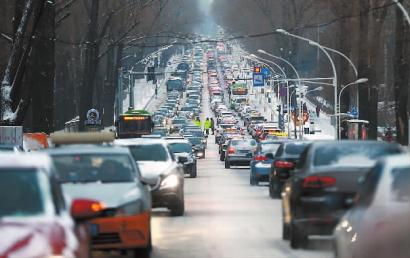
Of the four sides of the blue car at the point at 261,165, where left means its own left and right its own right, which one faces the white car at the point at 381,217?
back

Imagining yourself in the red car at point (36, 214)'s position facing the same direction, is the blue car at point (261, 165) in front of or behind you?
behind

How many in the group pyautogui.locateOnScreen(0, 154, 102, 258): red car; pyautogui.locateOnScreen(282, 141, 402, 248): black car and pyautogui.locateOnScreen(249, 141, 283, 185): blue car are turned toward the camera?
1

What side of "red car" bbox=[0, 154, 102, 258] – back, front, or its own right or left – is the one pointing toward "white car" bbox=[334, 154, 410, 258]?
left

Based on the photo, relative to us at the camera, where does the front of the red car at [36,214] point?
facing the viewer

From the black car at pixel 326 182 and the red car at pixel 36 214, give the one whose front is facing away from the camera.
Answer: the black car

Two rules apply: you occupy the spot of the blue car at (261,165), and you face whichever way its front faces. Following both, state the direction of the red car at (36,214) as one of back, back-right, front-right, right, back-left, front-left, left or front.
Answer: back

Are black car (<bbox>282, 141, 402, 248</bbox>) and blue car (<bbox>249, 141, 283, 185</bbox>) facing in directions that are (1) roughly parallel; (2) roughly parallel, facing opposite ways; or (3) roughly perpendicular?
roughly parallel

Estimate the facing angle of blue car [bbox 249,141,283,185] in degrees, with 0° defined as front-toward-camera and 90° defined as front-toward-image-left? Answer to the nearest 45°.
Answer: approximately 180°

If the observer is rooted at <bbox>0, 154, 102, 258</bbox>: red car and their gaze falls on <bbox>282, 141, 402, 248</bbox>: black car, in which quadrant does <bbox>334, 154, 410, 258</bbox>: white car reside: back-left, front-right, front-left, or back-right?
front-right

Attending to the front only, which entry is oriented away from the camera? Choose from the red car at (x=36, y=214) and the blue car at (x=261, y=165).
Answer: the blue car

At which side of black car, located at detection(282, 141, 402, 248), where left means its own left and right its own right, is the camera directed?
back
